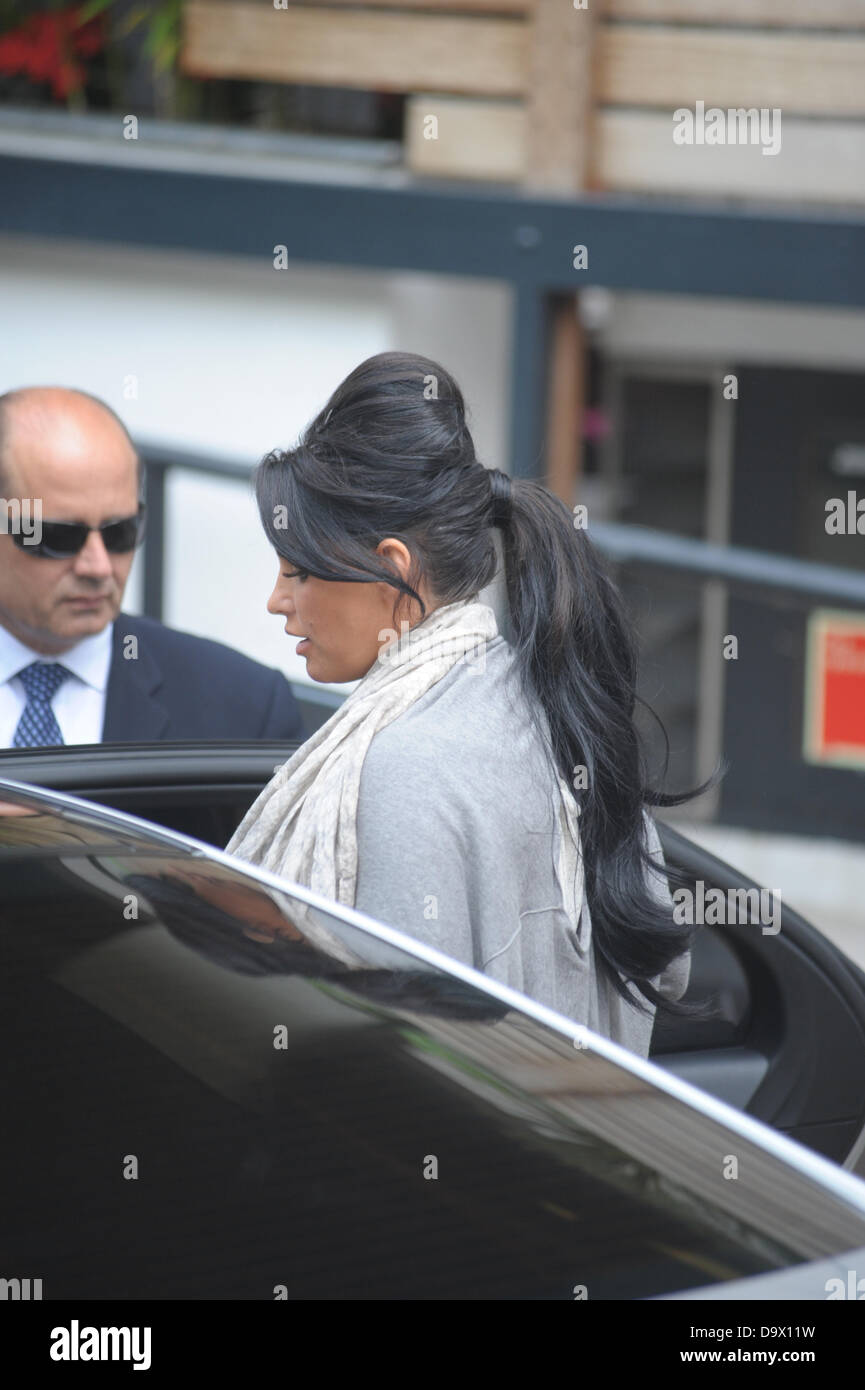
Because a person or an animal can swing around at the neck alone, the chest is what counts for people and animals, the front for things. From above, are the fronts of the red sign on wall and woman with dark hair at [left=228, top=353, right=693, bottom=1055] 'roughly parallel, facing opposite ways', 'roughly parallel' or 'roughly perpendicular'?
roughly perpendicular

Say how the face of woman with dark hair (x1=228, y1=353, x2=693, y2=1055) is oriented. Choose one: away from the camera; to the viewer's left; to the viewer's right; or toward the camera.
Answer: to the viewer's left

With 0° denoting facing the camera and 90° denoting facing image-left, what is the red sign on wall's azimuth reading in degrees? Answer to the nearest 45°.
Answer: approximately 0°

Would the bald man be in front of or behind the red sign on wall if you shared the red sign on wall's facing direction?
in front

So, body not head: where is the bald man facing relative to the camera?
toward the camera

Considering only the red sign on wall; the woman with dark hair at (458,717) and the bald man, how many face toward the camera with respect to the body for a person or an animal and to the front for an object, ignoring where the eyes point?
2

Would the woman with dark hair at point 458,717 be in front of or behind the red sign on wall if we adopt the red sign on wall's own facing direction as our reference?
in front

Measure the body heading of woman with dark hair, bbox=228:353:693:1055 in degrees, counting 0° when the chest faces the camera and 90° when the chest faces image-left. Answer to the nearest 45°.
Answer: approximately 90°

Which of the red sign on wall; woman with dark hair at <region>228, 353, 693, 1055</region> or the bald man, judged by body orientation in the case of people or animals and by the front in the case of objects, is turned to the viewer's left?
the woman with dark hair

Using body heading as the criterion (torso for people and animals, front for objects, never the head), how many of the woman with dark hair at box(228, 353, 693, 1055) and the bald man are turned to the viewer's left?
1

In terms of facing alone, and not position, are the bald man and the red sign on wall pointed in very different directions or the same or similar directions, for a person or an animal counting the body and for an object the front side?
same or similar directions

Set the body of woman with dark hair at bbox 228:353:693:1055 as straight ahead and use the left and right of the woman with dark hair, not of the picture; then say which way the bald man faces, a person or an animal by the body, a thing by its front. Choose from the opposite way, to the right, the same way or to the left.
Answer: to the left
